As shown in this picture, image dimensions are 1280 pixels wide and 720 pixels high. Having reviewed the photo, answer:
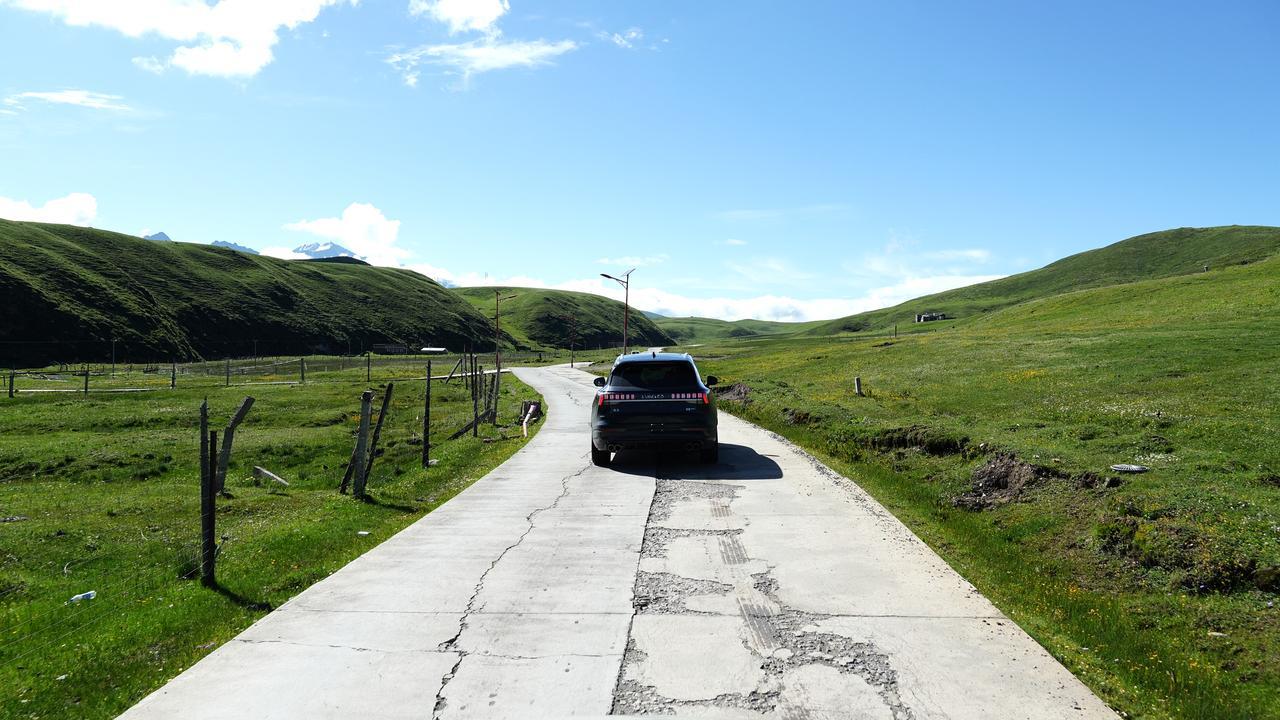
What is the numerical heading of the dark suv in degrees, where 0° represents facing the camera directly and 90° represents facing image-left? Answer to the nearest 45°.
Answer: approximately 180°

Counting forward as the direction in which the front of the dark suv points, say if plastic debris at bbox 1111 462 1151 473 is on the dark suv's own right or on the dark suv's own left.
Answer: on the dark suv's own right

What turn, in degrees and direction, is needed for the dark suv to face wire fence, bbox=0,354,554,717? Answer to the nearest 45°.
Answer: approximately 135° to its left

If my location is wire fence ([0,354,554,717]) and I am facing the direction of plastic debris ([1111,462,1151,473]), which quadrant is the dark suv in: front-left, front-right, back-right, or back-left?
front-left

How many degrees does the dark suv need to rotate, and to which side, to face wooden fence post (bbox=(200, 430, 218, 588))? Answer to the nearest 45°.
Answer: approximately 135° to its left

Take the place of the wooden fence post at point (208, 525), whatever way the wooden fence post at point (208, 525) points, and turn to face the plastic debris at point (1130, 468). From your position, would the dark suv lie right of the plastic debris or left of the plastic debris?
left
